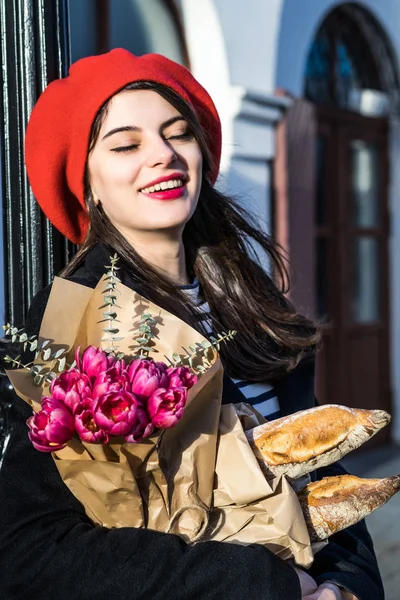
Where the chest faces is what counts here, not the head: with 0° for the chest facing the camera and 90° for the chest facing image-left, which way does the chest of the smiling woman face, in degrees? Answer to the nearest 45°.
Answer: approximately 315°
